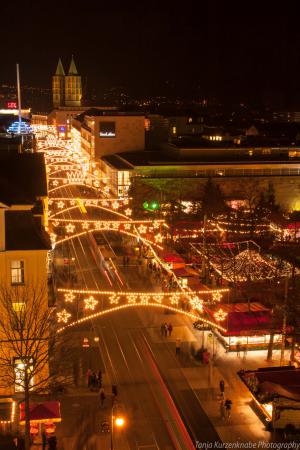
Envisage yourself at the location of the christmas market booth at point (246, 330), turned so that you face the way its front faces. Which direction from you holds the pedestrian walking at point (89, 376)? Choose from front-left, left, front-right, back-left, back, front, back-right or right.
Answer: front-right

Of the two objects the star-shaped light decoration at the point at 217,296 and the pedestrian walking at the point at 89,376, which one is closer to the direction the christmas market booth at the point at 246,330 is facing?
the pedestrian walking
